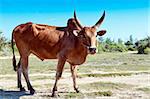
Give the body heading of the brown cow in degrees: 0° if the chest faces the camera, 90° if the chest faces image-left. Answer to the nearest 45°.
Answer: approximately 315°
